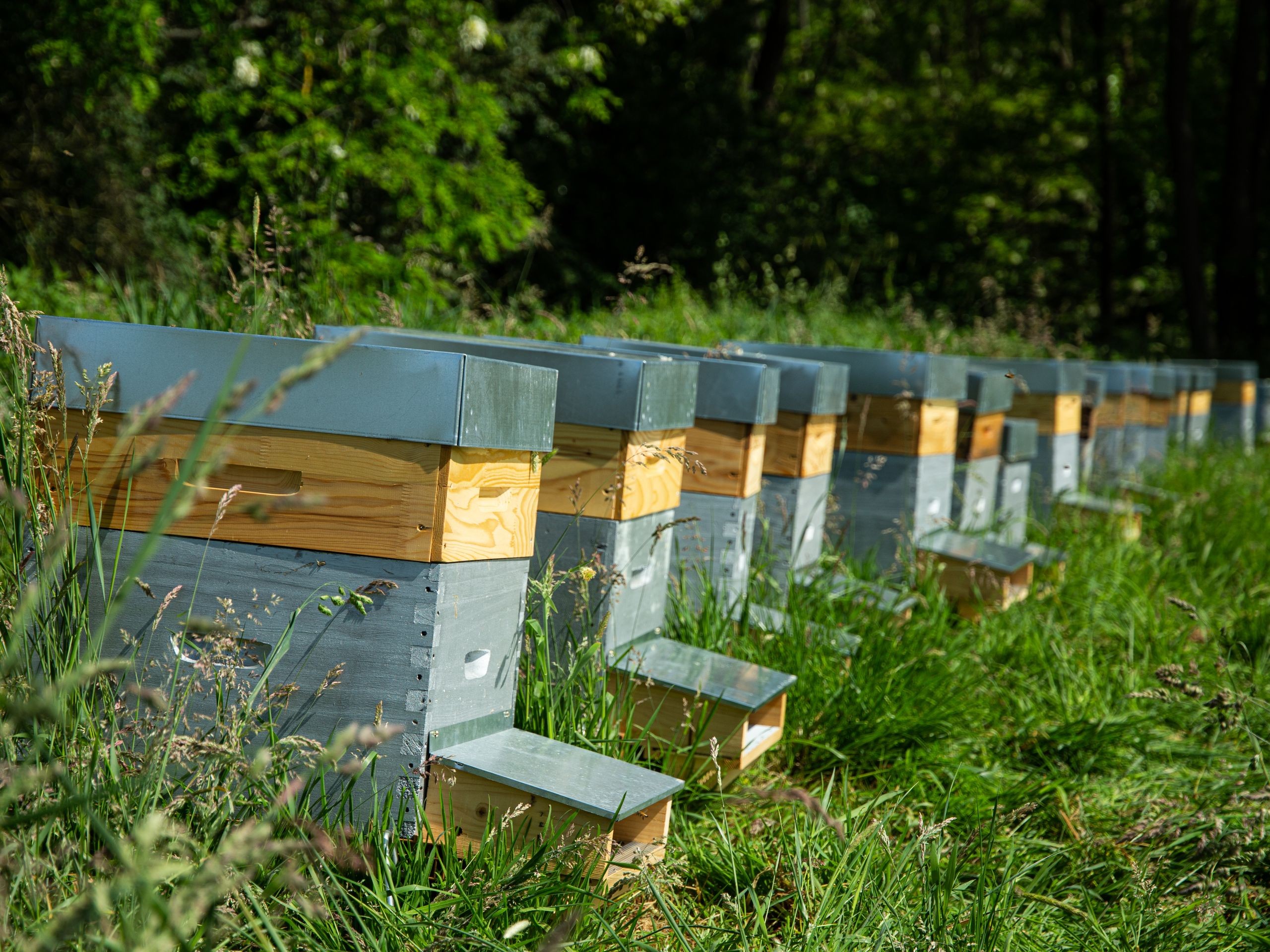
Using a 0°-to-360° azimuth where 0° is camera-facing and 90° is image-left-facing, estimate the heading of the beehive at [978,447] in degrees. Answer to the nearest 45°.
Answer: approximately 315°

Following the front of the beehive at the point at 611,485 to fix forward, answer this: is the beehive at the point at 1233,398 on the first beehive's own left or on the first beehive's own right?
on the first beehive's own left

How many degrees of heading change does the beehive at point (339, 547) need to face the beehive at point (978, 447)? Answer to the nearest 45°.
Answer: approximately 45° to its left

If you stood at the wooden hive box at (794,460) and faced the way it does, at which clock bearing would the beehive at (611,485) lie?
The beehive is roughly at 2 o'clock from the wooden hive box.

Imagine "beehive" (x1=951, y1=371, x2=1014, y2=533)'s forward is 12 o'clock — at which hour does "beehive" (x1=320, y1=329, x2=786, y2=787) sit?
"beehive" (x1=320, y1=329, x2=786, y2=787) is roughly at 2 o'clock from "beehive" (x1=951, y1=371, x2=1014, y2=533).

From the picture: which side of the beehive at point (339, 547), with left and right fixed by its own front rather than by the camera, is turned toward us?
right
